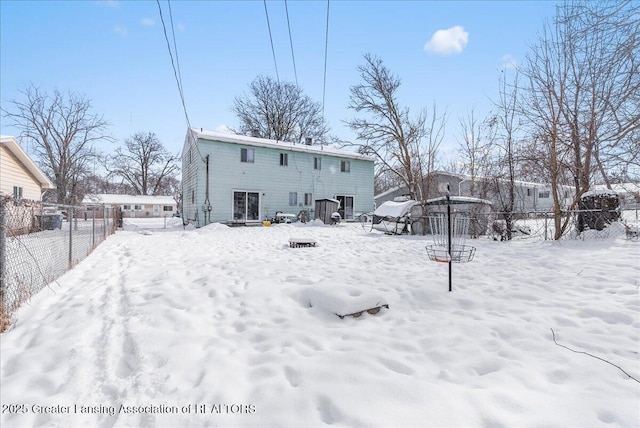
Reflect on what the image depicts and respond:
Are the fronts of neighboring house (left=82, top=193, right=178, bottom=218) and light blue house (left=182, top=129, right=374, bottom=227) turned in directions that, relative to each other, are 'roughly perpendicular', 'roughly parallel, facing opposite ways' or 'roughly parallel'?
roughly parallel, facing opposite ways

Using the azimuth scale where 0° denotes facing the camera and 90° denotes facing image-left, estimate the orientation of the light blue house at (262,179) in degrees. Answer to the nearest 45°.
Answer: approximately 135°

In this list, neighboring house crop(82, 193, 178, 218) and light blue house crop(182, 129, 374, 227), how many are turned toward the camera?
1

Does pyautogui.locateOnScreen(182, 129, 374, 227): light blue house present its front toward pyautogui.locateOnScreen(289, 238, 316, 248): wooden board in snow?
no
